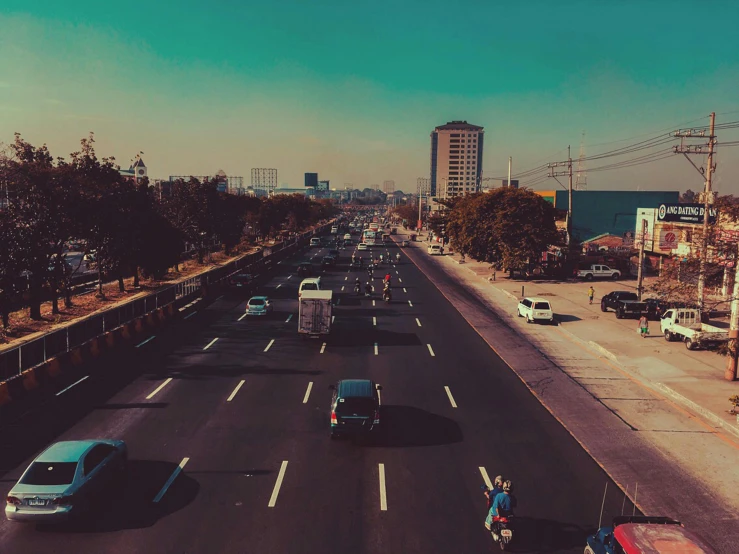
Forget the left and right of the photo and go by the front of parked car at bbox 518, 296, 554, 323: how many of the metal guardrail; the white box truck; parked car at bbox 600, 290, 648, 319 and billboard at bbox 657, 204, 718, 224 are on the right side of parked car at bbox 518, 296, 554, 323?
2

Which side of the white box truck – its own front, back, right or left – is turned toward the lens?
back

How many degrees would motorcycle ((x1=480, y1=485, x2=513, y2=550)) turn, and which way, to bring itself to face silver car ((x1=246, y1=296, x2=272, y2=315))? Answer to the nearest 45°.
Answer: approximately 45° to its left

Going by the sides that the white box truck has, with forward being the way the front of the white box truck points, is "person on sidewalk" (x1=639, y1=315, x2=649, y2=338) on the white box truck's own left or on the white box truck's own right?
on the white box truck's own right

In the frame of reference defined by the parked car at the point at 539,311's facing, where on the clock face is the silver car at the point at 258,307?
The silver car is roughly at 10 o'clock from the parked car.

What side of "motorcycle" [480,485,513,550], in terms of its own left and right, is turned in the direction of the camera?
back

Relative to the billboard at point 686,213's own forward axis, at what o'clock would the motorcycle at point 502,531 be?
The motorcycle is roughly at 12 o'clock from the billboard.

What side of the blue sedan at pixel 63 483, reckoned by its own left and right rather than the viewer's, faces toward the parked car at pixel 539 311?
front

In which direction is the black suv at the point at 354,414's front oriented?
away from the camera

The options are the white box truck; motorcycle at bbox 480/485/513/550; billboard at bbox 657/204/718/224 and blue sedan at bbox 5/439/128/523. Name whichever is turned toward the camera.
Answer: the billboard

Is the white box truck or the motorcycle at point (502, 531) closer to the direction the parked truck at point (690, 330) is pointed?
the white box truck
